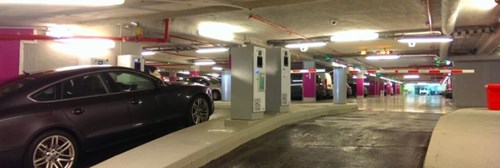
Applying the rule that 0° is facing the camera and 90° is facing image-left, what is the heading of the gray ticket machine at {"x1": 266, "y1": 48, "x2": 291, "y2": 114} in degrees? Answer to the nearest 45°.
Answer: approximately 315°

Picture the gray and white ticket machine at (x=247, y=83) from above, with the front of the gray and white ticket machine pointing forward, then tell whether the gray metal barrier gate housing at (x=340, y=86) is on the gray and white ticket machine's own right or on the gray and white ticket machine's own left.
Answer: on the gray and white ticket machine's own left

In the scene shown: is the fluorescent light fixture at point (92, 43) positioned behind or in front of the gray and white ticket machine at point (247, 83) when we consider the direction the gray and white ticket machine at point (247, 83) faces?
behind

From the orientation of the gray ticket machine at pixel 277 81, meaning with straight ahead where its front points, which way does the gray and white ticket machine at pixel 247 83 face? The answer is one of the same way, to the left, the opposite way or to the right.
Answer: the same way

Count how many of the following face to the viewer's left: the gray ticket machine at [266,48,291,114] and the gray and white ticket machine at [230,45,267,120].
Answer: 0

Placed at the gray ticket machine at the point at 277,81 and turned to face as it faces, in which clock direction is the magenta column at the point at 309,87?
The magenta column is roughly at 8 o'clock from the gray ticket machine.

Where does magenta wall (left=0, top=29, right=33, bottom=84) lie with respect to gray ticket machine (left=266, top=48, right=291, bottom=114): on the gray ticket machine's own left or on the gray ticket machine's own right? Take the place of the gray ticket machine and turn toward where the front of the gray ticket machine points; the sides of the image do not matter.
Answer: on the gray ticket machine's own right

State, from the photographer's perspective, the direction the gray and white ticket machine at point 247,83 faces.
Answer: facing the viewer and to the right of the viewer
